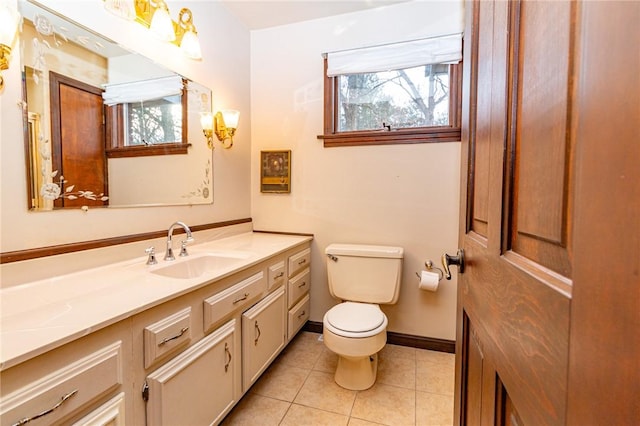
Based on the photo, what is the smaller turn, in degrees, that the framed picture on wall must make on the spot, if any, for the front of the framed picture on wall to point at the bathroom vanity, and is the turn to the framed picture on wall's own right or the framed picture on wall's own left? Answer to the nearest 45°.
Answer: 0° — it already faces it

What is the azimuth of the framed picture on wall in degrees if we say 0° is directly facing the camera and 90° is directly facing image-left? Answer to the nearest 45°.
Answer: approximately 0°

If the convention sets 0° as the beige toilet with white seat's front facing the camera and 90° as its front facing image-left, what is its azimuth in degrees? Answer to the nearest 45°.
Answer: approximately 0°

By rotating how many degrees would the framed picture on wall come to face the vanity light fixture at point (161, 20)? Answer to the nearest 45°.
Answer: approximately 45° to its right

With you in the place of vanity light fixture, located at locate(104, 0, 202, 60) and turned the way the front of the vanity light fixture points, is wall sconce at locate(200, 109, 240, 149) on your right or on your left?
on your left

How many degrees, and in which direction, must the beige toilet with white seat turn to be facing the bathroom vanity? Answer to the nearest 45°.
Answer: approximately 45° to its right

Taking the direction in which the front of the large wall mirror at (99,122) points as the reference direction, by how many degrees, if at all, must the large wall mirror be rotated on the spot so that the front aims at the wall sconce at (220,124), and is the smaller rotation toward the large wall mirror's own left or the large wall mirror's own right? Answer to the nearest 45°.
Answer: approximately 90° to the large wall mirror's own left

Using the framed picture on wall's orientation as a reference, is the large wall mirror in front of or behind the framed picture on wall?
in front

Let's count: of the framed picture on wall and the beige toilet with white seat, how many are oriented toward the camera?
2

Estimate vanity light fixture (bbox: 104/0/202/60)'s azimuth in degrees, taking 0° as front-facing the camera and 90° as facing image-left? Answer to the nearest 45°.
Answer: approximately 315°

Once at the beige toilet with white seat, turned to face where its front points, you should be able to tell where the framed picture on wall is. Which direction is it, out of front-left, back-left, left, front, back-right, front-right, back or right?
back-right
